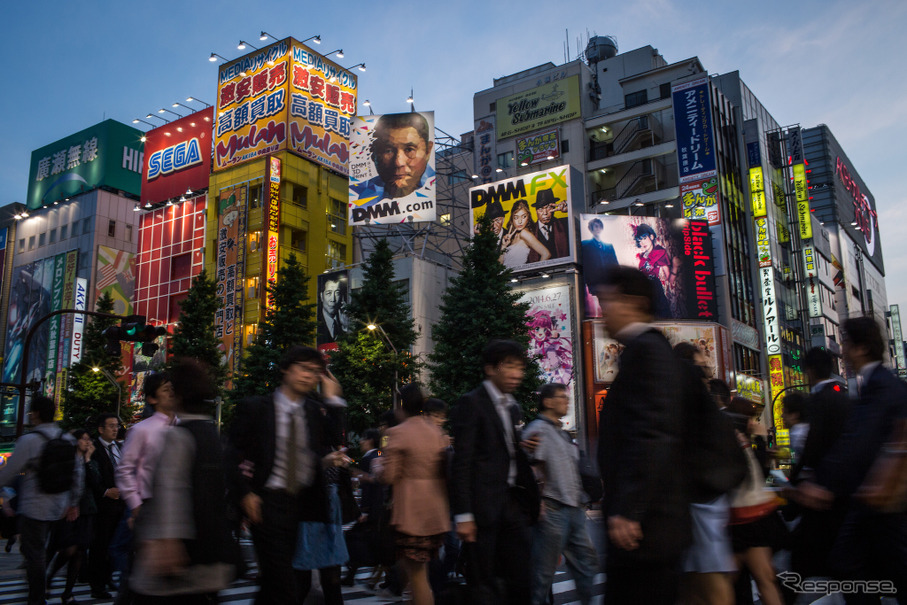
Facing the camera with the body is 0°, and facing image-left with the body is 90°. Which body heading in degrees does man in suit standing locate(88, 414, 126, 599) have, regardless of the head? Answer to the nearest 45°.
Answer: approximately 315°

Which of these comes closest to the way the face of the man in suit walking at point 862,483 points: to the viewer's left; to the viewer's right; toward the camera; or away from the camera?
to the viewer's left

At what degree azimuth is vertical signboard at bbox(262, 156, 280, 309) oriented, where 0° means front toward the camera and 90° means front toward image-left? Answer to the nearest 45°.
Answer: approximately 315°

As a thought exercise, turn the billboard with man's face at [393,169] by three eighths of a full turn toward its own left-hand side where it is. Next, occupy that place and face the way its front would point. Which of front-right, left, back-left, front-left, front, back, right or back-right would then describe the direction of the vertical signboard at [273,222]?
left

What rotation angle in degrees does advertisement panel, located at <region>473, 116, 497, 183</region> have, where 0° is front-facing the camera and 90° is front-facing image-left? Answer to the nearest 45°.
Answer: approximately 45°

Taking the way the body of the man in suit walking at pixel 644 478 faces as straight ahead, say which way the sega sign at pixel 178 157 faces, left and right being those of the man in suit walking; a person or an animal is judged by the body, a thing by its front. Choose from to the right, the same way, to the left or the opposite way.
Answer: to the left

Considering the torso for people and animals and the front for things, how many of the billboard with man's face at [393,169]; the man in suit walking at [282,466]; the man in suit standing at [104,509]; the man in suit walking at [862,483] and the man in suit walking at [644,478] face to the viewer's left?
2

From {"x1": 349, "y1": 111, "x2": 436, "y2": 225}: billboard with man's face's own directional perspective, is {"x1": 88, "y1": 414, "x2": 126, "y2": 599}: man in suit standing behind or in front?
in front

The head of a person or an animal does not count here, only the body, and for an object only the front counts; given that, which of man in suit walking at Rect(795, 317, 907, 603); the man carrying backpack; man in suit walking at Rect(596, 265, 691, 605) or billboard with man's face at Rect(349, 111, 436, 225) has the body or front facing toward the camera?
the billboard with man's face

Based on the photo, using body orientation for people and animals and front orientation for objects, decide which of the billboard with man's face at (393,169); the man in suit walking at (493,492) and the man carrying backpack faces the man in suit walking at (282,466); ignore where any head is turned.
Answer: the billboard with man's face

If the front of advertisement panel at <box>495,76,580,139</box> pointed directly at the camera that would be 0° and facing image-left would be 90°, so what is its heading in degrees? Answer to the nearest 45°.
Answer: approximately 45°

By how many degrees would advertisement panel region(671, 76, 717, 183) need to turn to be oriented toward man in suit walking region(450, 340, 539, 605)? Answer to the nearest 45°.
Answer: approximately 45° to its left

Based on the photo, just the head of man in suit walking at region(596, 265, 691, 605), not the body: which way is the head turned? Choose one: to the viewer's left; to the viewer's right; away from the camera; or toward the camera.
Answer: to the viewer's left

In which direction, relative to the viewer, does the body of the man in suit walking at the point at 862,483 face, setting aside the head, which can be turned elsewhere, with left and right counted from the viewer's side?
facing to the left of the viewer
